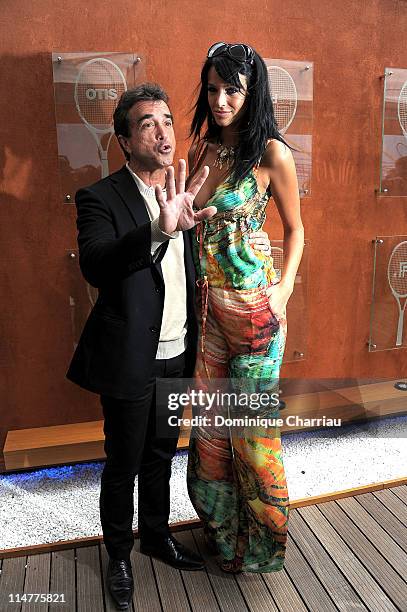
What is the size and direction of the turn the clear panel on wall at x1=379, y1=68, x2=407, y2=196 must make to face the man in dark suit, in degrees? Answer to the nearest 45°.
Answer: approximately 45° to its right

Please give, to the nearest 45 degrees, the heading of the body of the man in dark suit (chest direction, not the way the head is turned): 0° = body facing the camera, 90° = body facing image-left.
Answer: approximately 315°

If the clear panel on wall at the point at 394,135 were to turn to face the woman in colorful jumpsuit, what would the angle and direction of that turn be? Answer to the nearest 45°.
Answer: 0° — it already faces them

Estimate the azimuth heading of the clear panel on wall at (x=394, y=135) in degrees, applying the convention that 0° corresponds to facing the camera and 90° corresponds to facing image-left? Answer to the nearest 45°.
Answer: approximately 0°

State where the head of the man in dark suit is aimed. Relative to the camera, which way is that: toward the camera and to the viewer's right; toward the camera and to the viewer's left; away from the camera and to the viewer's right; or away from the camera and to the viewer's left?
toward the camera and to the viewer's right

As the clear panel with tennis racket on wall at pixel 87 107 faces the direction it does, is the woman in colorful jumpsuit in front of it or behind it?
in front

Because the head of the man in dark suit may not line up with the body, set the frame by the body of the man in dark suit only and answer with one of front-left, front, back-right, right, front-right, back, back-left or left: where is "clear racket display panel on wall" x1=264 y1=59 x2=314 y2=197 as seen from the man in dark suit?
left

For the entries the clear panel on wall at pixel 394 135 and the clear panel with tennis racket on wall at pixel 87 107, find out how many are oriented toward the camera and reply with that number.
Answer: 2

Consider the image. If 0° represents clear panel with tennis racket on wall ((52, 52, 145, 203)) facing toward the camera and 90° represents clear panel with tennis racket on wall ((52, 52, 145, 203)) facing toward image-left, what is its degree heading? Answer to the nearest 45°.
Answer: approximately 0°

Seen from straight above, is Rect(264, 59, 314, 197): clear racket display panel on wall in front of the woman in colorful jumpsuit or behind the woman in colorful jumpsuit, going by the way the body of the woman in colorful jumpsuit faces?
behind

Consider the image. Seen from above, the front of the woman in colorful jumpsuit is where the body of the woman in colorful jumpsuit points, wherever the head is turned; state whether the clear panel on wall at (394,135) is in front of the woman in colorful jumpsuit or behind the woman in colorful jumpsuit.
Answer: behind
